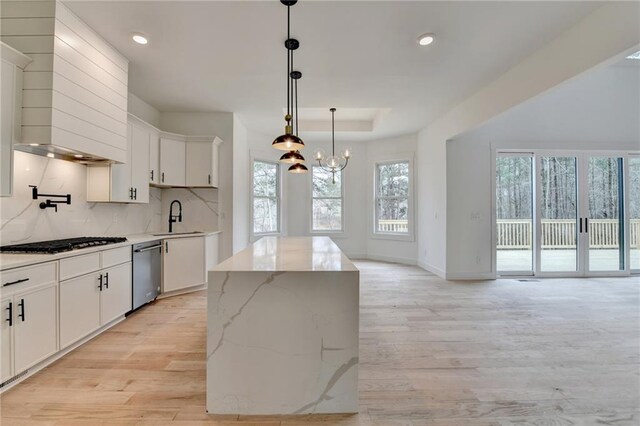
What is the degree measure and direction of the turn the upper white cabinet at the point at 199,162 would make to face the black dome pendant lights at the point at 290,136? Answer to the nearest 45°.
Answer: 0° — it already faces it

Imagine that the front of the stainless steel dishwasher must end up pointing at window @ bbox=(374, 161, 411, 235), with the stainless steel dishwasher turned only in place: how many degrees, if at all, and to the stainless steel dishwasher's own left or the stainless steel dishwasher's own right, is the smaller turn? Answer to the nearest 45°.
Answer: approximately 45° to the stainless steel dishwasher's own left

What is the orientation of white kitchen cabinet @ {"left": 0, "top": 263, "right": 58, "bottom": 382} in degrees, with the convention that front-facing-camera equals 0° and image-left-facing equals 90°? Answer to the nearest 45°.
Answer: approximately 315°

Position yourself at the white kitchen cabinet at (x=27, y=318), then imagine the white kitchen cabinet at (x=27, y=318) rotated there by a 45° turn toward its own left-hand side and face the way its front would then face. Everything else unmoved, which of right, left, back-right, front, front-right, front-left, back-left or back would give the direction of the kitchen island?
front-right

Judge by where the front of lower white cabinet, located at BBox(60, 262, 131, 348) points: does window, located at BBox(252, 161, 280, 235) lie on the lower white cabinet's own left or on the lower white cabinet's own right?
on the lower white cabinet's own left

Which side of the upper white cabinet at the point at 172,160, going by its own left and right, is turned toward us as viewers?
front

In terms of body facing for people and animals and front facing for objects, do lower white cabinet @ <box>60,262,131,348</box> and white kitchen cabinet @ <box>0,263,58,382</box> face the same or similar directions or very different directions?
same or similar directions

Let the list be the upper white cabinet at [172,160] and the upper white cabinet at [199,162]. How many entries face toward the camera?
2

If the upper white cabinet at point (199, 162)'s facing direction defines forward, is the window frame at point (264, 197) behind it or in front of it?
behind

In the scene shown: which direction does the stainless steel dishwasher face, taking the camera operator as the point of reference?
facing the viewer and to the right of the viewer

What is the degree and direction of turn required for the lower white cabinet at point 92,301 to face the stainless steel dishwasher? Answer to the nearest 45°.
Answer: approximately 90° to its left

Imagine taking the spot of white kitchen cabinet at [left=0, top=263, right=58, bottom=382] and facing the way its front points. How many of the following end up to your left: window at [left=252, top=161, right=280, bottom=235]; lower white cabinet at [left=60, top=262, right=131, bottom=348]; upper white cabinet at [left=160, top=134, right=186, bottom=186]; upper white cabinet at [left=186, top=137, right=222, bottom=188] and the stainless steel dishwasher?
5

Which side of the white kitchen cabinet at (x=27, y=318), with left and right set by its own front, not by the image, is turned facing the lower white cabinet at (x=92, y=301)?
left

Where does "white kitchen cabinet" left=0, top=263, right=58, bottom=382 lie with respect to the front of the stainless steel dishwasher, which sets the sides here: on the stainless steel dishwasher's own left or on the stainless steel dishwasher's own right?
on the stainless steel dishwasher's own right

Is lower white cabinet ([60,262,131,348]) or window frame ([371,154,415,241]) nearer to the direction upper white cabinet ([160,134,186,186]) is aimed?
the lower white cabinet

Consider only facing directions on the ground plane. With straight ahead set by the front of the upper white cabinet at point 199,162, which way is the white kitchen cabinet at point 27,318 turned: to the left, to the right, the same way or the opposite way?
to the left

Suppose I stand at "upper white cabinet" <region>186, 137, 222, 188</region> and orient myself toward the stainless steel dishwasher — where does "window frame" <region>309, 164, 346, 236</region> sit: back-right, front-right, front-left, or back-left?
back-left
